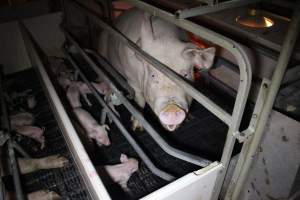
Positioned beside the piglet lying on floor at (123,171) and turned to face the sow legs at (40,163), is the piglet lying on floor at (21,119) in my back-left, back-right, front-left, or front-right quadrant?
front-right

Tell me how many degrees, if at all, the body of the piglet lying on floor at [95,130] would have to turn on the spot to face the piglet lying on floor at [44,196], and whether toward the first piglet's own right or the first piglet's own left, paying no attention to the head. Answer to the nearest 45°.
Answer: approximately 90° to the first piglet's own right

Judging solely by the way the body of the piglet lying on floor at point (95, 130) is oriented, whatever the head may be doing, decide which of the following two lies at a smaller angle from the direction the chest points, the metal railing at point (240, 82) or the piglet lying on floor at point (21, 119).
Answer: the metal railing

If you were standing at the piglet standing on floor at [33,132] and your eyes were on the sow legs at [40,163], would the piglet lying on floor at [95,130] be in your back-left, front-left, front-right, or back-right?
front-left
